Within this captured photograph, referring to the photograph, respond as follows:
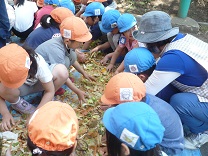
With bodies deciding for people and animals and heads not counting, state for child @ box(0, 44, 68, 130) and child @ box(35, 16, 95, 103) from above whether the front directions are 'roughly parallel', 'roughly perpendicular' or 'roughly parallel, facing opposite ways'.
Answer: roughly perpendicular

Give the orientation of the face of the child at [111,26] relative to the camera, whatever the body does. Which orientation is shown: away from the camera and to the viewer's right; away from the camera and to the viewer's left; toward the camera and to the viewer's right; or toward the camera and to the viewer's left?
toward the camera and to the viewer's left

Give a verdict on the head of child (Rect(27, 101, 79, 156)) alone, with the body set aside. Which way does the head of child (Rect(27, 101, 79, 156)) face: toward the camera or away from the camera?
away from the camera

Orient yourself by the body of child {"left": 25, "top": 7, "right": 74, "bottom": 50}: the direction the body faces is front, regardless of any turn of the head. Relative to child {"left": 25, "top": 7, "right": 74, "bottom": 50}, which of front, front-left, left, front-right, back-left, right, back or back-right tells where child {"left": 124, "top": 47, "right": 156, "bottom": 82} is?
front-right

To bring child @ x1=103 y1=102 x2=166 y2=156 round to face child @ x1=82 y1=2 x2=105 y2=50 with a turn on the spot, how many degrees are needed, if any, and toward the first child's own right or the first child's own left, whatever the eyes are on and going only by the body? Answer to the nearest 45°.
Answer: approximately 45° to the first child's own right

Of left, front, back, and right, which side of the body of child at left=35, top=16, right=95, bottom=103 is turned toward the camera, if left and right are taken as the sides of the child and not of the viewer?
right

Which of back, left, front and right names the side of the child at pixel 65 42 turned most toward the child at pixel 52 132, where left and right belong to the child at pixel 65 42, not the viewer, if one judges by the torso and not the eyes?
right

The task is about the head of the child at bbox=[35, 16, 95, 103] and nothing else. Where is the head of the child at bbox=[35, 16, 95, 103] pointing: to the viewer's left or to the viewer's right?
to the viewer's right
